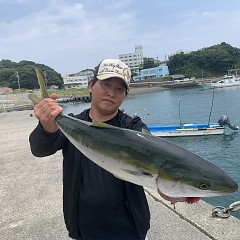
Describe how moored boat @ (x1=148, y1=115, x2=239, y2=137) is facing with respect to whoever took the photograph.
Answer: facing to the left of the viewer

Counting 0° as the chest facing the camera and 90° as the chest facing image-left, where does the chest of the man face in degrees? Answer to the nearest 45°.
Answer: approximately 0°

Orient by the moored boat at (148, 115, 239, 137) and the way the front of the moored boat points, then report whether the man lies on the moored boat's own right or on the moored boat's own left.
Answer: on the moored boat's own left

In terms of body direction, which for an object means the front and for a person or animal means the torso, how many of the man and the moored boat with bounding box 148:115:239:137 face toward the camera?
1

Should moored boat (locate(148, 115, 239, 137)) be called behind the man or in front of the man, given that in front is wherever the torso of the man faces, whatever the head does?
behind

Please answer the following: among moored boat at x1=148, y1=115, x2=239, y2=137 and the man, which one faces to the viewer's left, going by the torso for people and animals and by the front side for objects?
the moored boat

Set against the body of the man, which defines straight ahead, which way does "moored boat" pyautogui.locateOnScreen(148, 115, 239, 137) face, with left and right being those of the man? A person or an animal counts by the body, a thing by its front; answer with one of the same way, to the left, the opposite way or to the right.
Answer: to the right
